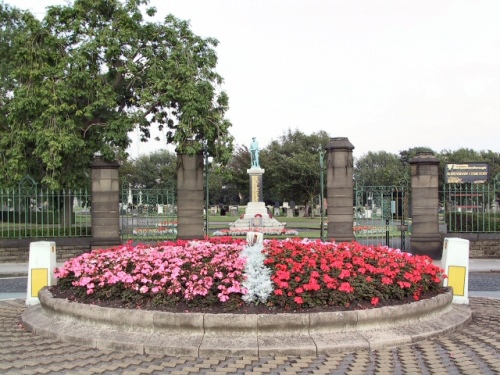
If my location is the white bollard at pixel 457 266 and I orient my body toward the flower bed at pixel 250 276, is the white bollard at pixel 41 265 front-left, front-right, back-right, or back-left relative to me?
front-right

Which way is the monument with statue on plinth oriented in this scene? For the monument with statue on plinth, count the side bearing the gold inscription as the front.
toward the camera

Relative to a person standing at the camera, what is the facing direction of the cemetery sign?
facing the viewer

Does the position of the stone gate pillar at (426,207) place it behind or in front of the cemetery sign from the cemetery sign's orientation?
in front

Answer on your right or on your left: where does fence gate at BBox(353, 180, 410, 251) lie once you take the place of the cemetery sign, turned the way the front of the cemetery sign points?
on your right

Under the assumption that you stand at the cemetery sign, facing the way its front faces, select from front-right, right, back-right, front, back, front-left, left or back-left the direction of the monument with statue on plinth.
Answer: back-right

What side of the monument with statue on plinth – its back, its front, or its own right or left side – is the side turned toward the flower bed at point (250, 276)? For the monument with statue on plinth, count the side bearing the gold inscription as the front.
front

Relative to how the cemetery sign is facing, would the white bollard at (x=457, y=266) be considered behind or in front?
in front

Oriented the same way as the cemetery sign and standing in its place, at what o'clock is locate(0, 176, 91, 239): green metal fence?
The green metal fence is roughly at 2 o'clock from the cemetery sign.

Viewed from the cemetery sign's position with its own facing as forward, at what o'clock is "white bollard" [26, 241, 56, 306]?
The white bollard is roughly at 1 o'clock from the cemetery sign.

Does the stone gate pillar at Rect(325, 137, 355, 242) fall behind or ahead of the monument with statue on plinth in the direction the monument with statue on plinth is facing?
ahead

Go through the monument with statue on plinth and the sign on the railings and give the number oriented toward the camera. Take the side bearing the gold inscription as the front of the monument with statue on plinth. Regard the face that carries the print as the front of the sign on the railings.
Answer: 2
